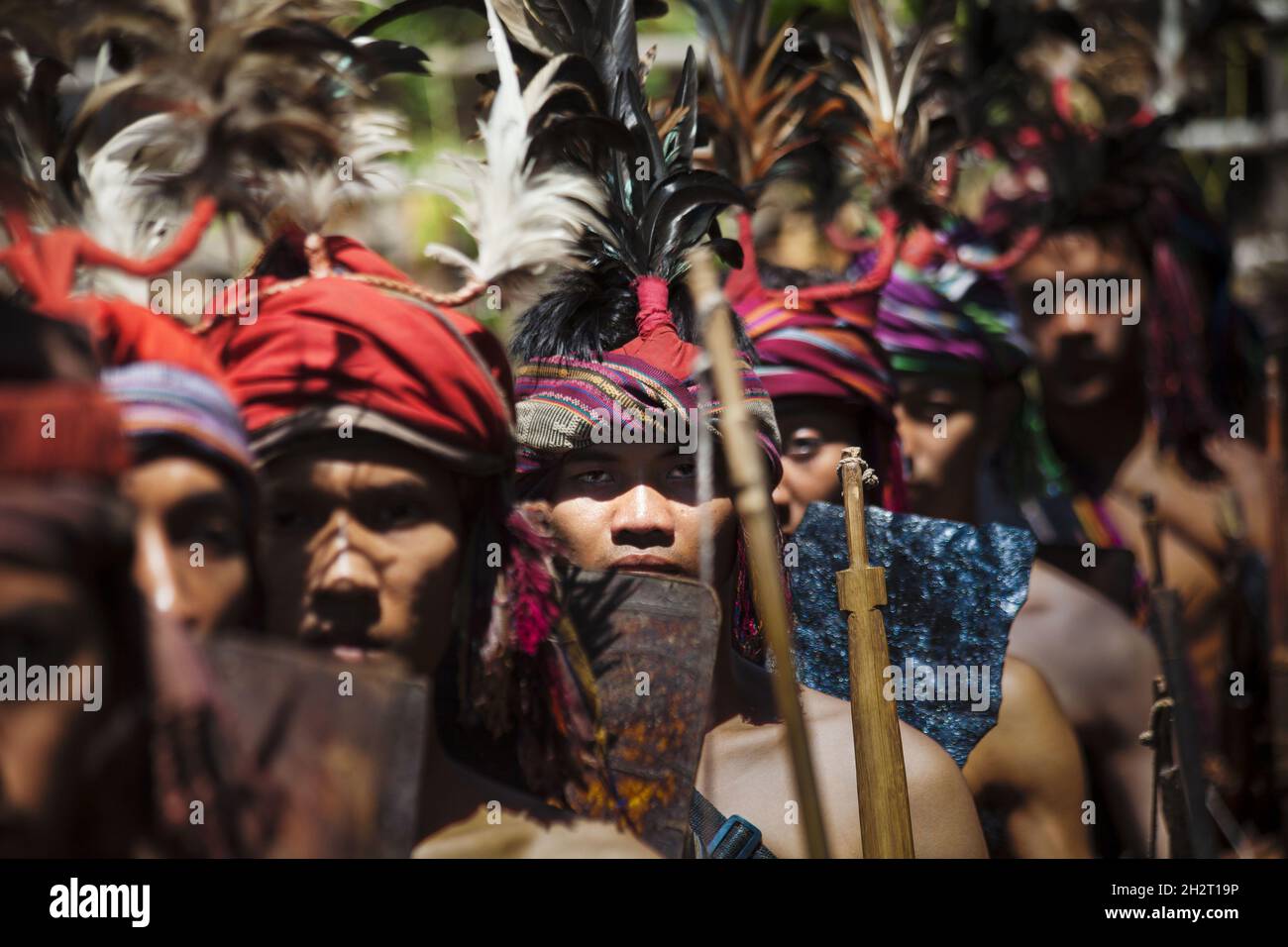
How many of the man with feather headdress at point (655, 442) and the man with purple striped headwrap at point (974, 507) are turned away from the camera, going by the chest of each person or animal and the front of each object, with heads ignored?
0

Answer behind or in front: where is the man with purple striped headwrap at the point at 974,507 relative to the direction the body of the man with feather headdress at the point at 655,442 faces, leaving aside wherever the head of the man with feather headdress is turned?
behind

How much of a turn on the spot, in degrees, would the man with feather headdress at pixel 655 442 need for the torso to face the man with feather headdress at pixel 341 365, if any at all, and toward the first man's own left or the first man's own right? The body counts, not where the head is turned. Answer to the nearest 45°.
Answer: approximately 45° to the first man's own right

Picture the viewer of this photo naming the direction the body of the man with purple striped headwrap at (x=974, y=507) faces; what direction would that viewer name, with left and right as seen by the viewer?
facing the viewer and to the left of the viewer

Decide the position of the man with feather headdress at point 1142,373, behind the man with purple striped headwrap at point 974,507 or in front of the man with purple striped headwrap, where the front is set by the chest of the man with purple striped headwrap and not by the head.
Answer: behind

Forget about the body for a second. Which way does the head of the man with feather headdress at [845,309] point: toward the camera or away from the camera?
toward the camera

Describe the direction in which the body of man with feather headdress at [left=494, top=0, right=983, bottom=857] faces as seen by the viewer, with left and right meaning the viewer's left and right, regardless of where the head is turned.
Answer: facing the viewer

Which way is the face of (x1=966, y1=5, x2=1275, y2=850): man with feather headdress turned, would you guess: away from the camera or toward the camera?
toward the camera

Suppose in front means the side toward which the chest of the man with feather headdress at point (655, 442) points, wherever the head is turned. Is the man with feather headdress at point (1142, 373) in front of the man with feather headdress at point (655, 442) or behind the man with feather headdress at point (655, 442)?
behind
